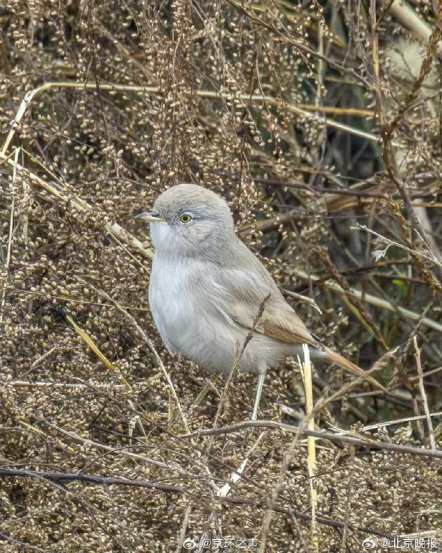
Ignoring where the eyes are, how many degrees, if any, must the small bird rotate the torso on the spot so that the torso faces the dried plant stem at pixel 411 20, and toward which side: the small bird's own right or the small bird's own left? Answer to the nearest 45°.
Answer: approximately 90° to the small bird's own right

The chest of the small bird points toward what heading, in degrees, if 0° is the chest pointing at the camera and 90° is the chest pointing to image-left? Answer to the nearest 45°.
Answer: approximately 90°

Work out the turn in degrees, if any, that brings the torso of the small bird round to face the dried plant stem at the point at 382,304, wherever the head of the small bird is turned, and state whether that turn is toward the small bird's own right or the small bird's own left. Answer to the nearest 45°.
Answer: approximately 135° to the small bird's own right

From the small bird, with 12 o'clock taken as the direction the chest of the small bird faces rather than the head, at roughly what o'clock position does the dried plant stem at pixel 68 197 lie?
The dried plant stem is roughly at 2 o'clock from the small bird.
